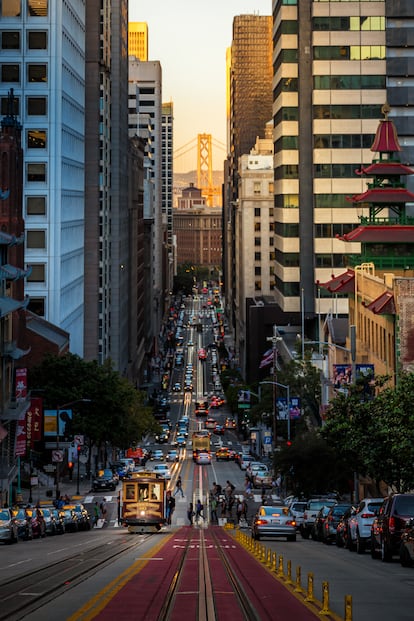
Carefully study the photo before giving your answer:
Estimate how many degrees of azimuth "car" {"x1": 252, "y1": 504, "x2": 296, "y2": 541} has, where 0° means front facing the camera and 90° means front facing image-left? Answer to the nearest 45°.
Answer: approximately 180°

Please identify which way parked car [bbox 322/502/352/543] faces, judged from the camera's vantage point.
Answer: facing away from the viewer

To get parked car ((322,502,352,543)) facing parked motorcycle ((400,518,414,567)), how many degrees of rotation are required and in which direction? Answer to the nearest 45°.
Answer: approximately 180°

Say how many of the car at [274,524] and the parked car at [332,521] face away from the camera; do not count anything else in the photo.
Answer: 2

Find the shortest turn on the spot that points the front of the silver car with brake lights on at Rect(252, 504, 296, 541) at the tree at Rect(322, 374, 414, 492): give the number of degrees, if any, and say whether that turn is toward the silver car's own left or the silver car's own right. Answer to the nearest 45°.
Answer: approximately 90° to the silver car's own right

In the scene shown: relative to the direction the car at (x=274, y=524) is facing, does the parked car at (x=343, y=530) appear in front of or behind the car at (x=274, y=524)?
behind

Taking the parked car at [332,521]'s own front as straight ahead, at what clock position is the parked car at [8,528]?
the parked car at [8,528] is roughly at 9 o'clock from the parked car at [332,521].

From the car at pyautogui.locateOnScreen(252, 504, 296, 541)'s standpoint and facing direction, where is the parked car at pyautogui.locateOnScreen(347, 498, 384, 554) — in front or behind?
behind
